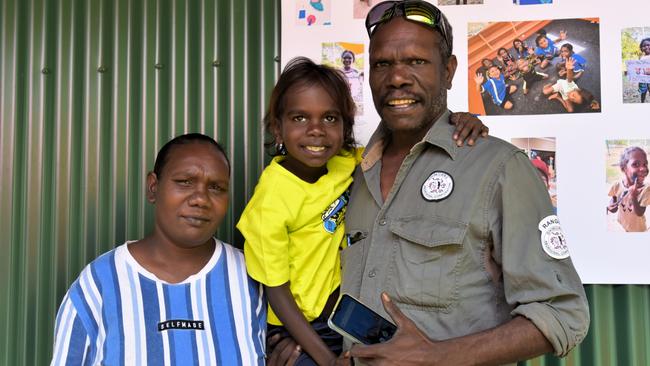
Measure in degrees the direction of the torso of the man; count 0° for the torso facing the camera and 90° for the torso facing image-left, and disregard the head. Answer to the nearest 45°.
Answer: approximately 45°

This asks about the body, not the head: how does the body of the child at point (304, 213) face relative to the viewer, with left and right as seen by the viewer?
facing the viewer and to the right of the viewer
